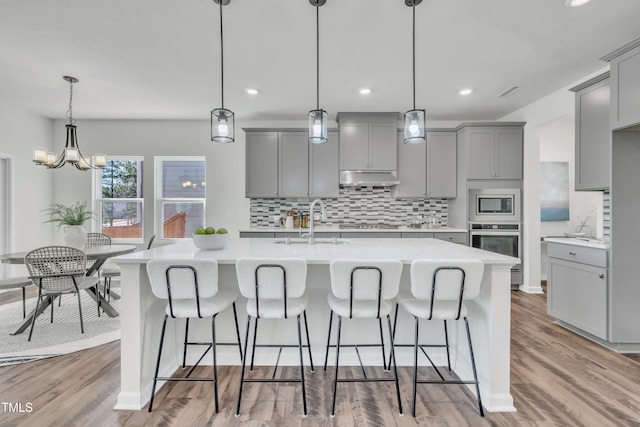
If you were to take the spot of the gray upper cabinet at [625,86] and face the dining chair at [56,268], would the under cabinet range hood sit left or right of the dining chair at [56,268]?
right

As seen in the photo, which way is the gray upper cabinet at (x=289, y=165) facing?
toward the camera

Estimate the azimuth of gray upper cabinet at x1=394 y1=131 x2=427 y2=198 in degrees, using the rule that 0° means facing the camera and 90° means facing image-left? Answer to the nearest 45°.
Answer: approximately 0°

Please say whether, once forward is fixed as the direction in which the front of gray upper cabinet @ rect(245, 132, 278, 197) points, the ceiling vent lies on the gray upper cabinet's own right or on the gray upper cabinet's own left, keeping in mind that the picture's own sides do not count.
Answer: on the gray upper cabinet's own left

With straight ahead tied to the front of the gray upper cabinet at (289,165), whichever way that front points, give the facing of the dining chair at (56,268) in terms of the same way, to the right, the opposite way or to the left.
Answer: the opposite way

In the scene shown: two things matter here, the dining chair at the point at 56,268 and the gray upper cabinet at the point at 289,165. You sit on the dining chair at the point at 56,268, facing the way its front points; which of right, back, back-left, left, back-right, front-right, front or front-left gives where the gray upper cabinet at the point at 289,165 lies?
front-right

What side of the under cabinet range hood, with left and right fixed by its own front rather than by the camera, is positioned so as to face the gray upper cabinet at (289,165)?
right

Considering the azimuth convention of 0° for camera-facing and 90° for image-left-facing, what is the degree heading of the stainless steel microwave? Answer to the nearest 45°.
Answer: approximately 0°

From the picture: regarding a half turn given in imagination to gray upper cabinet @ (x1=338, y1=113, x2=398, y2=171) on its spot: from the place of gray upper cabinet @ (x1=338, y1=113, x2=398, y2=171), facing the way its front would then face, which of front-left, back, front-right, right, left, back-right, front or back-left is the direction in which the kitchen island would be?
back

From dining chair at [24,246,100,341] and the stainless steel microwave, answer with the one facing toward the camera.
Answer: the stainless steel microwave

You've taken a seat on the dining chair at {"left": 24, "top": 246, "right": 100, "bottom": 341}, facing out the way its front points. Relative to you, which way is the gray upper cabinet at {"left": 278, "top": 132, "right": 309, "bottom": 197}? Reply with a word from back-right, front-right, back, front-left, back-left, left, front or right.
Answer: front-right

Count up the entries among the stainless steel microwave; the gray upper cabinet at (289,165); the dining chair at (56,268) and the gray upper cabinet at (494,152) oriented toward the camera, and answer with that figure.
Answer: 3

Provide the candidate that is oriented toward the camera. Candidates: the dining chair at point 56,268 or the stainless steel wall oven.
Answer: the stainless steel wall oven

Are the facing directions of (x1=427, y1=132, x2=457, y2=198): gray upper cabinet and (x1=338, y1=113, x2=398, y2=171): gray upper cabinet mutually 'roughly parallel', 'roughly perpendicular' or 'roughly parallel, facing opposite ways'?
roughly parallel

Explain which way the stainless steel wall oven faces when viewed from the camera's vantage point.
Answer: facing the viewer

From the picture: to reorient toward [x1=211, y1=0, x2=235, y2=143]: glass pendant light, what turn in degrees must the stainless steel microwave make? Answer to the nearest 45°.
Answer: approximately 45° to its right

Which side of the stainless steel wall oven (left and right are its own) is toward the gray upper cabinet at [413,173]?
right

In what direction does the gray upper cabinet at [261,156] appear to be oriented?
toward the camera

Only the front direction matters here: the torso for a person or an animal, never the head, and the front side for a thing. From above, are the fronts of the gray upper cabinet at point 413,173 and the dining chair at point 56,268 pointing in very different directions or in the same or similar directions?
very different directions

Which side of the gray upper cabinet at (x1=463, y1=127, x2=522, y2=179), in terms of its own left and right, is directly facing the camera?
front

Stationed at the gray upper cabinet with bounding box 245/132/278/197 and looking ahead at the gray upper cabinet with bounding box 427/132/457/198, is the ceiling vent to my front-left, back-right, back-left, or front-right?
front-right

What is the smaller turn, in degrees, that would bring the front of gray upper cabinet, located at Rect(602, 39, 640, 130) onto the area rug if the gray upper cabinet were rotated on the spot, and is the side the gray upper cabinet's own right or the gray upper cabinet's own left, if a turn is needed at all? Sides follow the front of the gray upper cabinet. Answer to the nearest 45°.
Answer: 0° — it already faces it
